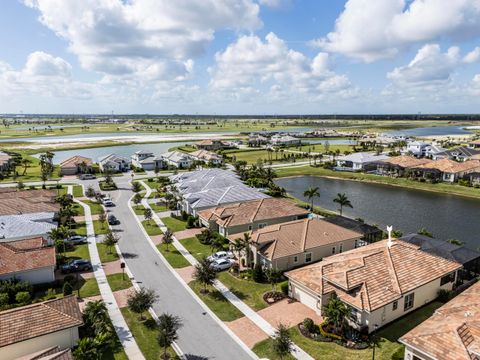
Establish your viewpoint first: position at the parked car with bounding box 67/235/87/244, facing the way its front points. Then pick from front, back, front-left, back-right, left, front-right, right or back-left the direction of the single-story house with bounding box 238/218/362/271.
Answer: back-left

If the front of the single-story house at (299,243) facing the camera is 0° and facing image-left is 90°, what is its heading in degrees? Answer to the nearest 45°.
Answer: approximately 45°

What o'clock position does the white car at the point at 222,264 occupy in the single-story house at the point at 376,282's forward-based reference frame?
The white car is roughly at 2 o'clock from the single-story house.

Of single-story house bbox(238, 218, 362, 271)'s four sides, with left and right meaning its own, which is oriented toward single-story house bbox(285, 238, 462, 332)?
left

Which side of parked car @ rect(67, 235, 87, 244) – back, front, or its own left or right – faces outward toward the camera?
left

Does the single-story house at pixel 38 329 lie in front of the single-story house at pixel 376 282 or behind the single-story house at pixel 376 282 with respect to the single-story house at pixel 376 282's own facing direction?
in front

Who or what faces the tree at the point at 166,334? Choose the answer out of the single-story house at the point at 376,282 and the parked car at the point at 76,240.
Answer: the single-story house

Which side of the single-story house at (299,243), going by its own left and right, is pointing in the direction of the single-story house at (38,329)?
front

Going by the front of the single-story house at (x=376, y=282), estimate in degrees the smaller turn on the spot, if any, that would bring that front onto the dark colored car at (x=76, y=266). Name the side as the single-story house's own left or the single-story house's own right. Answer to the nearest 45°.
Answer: approximately 45° to the single-story house's own right

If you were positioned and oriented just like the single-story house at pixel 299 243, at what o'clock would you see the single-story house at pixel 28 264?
the single-story house at pixel 28 264 is roughly at 1 o'clock from the single-story house at pixel 299 243.

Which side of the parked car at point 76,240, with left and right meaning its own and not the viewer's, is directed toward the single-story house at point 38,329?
left

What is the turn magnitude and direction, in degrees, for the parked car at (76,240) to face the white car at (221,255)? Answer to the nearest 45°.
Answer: approximately 135° to its left

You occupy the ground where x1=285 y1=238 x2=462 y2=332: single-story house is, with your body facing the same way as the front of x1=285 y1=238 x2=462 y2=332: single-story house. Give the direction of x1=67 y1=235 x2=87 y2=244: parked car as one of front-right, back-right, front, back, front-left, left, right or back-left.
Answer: front-right
